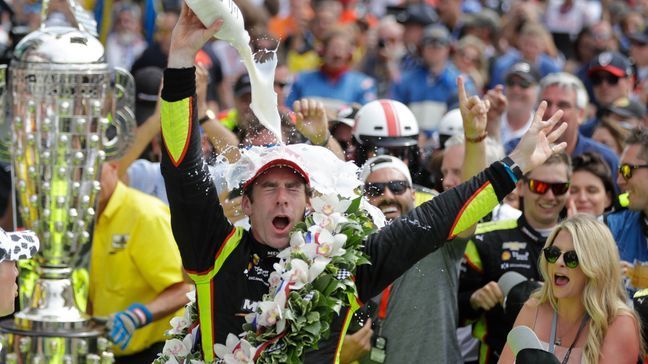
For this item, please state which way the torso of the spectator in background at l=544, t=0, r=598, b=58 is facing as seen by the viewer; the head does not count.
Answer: toward the camera

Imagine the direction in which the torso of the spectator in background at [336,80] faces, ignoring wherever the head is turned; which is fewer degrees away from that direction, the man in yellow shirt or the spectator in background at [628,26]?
the man in yellow shirt

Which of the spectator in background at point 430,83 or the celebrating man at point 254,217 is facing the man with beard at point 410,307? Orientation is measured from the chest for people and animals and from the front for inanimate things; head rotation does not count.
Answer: the spectator in background

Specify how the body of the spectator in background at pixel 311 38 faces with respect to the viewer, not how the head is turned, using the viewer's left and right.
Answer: facing the viewer

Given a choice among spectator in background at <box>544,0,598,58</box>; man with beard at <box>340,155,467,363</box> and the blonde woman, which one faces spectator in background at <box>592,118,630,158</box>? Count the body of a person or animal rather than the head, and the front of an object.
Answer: spectator in background at <box>544,0,598,58</box>

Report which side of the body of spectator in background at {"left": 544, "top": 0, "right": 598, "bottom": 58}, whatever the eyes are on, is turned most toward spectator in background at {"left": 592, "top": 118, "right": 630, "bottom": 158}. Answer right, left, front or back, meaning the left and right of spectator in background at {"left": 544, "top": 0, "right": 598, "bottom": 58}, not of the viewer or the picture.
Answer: front

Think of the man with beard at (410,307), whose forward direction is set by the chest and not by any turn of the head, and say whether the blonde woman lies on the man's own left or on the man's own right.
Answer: on the man's own left

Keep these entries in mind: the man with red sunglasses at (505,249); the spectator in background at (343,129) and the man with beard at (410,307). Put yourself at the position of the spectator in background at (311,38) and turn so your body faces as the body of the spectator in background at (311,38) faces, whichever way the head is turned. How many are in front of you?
3

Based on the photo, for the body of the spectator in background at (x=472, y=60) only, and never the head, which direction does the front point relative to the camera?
toward the camera

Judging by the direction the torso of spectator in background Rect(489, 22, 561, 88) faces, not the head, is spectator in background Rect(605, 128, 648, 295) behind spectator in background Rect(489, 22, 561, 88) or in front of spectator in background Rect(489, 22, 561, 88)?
in front

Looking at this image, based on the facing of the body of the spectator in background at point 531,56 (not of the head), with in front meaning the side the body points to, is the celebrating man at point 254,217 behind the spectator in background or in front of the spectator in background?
in front

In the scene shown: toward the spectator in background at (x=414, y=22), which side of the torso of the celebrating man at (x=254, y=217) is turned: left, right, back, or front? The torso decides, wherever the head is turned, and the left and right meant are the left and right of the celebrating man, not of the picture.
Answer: back

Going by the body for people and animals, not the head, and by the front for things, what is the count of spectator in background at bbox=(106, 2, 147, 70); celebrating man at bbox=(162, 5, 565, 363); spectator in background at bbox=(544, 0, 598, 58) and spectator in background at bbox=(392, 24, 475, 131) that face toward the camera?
4

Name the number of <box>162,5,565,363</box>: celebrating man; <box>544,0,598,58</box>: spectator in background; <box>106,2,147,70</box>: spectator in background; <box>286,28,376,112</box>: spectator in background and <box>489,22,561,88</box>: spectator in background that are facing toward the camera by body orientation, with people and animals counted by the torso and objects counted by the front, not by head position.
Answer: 5

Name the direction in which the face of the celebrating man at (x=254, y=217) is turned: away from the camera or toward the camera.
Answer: toward the camera

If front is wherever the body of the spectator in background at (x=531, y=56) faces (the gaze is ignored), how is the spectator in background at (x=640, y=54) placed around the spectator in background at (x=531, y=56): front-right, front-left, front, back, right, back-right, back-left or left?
left
